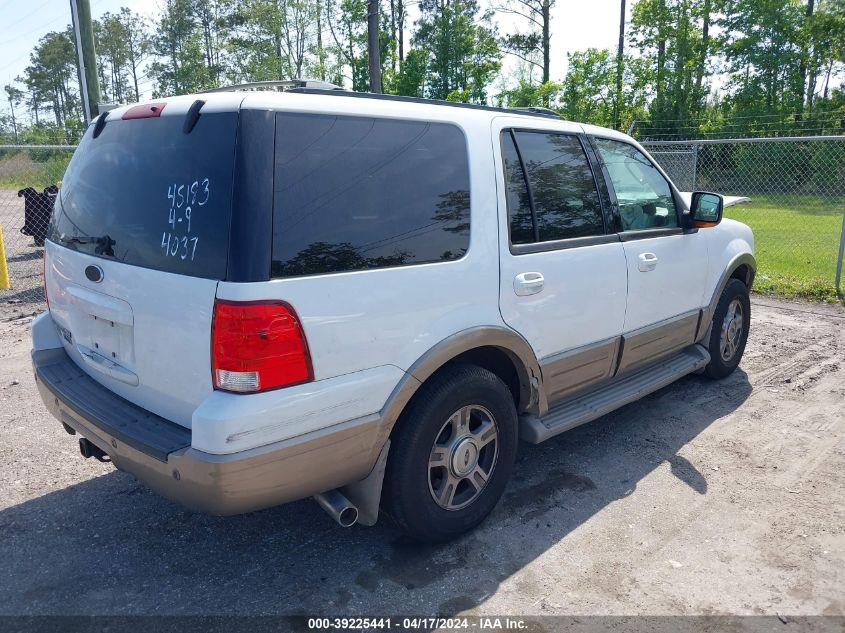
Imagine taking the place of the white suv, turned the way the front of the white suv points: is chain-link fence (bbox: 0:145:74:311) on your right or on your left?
on your left

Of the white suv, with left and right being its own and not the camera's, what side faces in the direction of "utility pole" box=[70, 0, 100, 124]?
left

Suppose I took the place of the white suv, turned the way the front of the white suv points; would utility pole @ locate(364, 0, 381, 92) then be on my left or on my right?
on my left

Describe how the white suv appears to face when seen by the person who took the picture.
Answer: facing away from the viewer and to the right of the viewer

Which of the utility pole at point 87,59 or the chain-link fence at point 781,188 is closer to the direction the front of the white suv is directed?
the chain-link fence

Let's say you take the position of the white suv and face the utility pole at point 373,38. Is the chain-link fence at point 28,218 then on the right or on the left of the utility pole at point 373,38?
left
